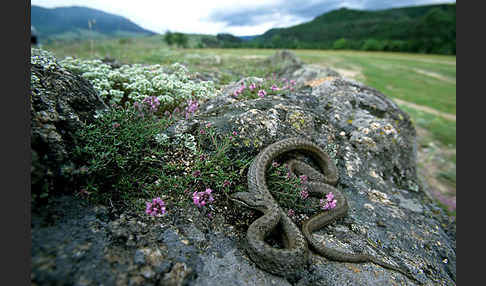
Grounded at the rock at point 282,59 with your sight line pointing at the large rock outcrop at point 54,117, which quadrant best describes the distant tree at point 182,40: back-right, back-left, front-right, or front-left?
back-right
